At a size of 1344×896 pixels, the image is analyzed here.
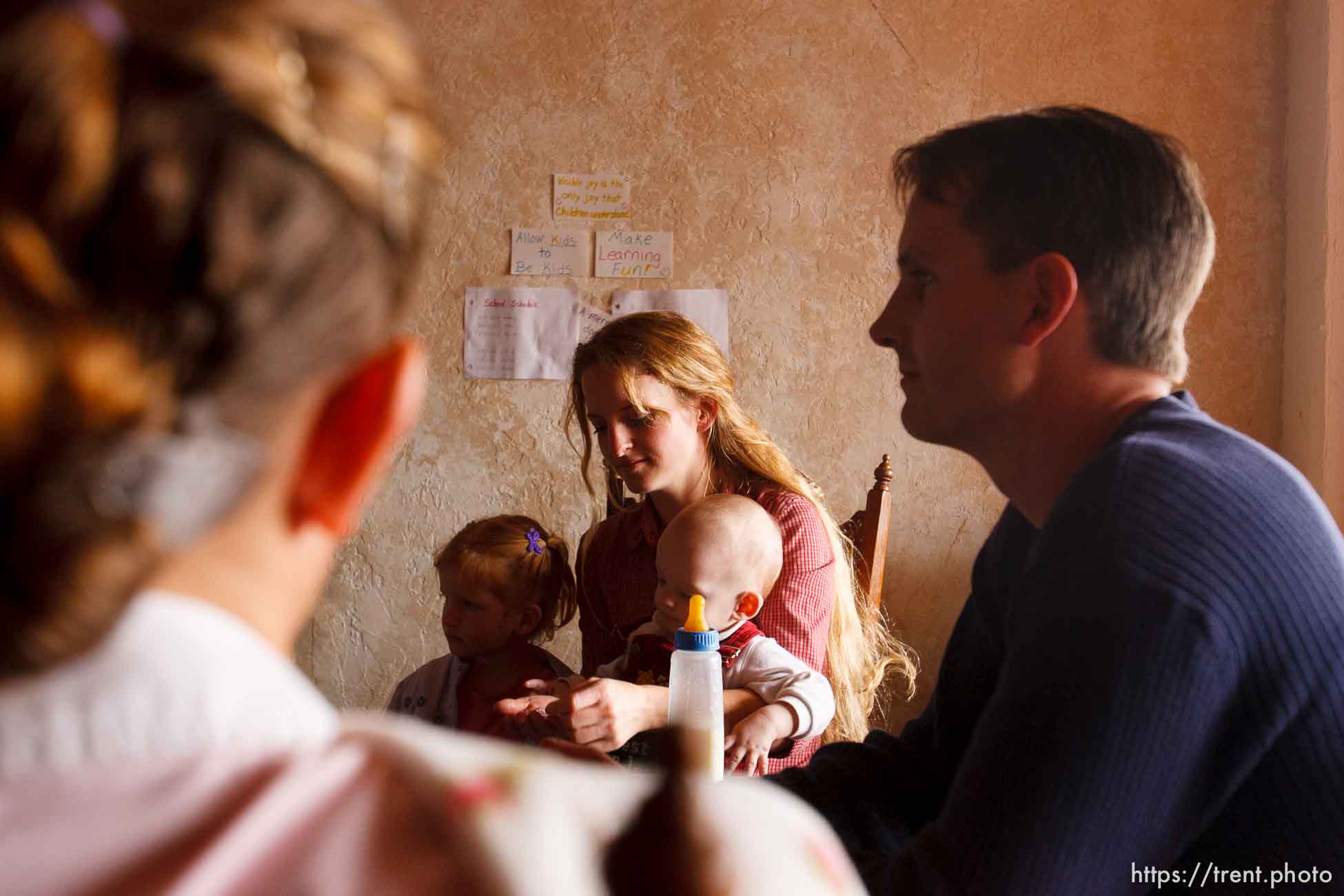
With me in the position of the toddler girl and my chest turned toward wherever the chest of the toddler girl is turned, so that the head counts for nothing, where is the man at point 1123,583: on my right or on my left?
on my left

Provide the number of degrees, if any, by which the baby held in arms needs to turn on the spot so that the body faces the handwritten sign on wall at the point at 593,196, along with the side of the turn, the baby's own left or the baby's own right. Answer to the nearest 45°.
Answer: approximately 135° to the baby's own right

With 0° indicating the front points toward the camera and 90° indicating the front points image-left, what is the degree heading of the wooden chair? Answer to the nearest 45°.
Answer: approximately 45°

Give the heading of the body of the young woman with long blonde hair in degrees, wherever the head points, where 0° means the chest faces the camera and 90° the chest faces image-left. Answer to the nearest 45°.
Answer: approximately 45°

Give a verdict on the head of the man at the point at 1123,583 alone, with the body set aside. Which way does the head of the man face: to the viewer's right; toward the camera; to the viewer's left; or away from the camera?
to the viewer's left

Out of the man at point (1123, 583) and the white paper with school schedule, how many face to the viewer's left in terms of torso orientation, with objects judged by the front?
1

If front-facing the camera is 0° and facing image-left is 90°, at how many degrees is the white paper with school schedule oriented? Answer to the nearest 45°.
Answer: approximately 0°

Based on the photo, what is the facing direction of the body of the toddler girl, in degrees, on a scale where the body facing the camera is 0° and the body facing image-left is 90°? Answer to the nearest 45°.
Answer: approximately 45°
